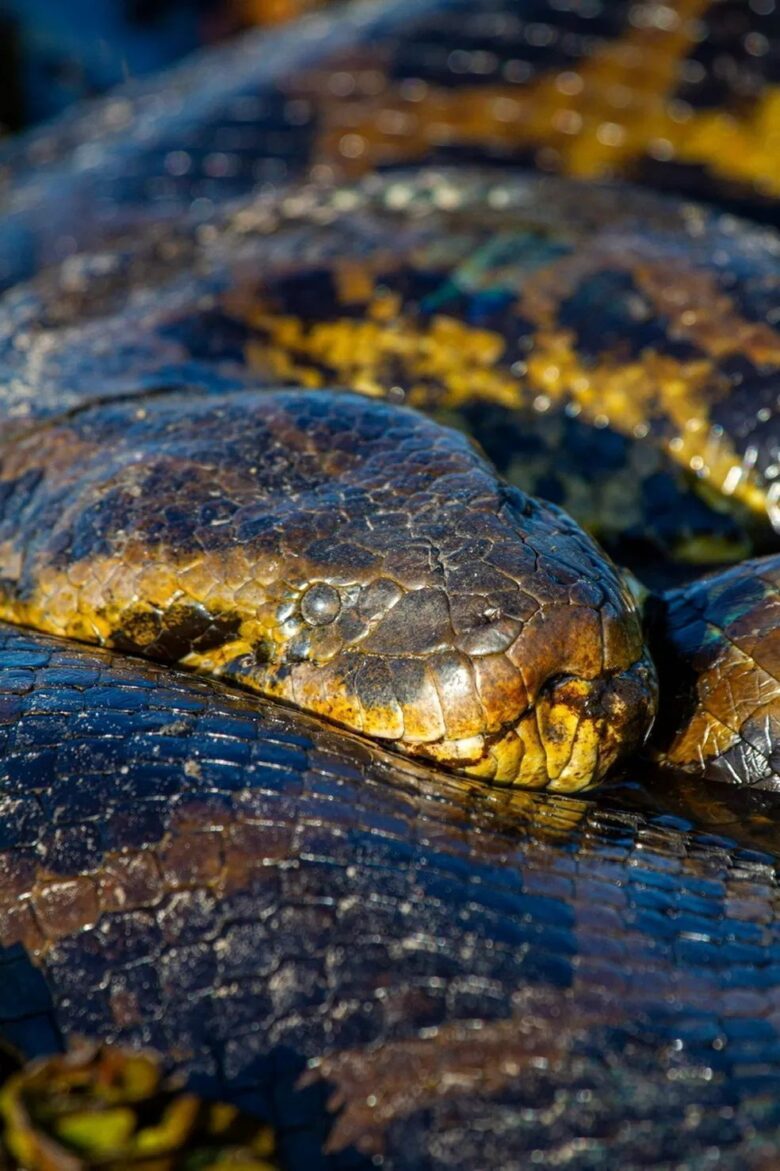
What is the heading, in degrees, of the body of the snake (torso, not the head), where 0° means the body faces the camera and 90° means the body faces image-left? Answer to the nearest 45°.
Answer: approximately 315°
